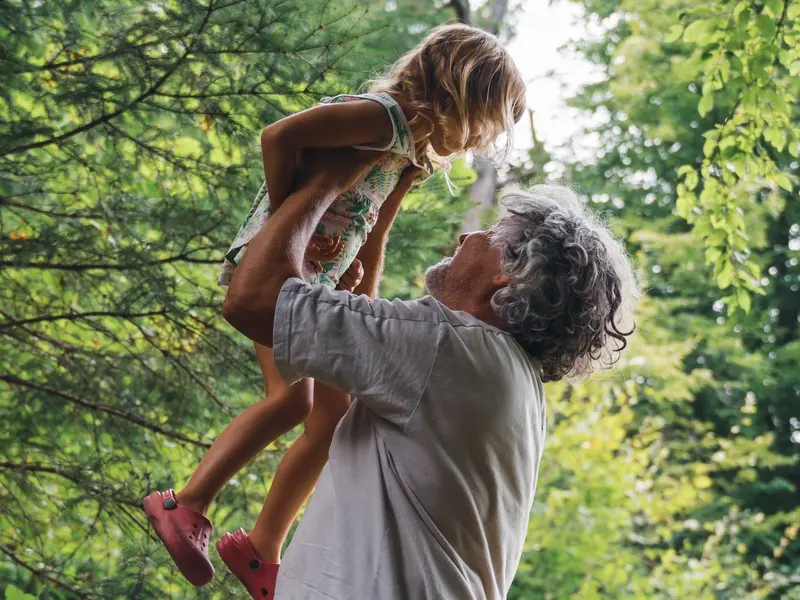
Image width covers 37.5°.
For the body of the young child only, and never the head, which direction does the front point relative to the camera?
to the viewer's right

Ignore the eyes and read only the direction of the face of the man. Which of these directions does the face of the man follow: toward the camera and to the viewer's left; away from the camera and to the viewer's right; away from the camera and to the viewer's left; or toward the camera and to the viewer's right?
away from the camera and to the viewer's left

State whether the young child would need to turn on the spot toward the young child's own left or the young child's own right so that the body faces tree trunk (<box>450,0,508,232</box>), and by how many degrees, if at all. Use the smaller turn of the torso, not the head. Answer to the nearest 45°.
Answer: approximately 90° to the young child's own left

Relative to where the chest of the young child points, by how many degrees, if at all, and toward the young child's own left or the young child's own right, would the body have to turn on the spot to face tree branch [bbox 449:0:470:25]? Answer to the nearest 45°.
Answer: approximately 90° to the young child's own left
